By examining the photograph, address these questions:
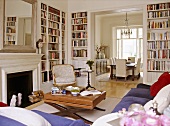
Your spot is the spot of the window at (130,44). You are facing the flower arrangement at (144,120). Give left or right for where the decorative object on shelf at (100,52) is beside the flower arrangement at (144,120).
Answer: right

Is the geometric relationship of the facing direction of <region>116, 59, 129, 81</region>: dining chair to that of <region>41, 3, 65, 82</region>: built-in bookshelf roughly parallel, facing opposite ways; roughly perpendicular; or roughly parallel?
roughly perpendicular

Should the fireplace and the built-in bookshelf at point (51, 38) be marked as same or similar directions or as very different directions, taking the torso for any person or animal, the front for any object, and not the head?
same or similar directions

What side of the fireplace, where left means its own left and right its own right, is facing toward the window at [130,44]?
left

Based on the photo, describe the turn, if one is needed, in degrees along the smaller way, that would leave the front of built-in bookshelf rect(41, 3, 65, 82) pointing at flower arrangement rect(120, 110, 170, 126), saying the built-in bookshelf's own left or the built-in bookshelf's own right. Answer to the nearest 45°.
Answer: approximately 45° to the built-in bookshelf's own right

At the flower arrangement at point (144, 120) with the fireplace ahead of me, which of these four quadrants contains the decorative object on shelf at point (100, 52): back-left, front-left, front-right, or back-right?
front-right

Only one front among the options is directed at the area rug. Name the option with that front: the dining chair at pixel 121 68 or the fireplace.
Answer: the fireplace

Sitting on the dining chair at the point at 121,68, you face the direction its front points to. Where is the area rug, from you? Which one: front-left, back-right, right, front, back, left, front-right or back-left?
back-right

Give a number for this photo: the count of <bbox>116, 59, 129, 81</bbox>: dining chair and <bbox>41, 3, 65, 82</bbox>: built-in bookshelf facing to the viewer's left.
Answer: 0

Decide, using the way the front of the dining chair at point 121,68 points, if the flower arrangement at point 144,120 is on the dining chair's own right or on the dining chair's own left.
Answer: on the dining chair's own right

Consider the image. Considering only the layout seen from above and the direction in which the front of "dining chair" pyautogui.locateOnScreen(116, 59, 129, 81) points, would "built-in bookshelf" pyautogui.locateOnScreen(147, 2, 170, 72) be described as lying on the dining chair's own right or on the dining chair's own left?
on the dining chair's own right

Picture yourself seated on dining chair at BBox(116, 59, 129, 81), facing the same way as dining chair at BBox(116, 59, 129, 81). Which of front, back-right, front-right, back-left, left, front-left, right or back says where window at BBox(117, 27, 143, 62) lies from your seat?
front-left

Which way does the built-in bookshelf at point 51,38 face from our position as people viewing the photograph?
facing the viewer and to the right of the viewer

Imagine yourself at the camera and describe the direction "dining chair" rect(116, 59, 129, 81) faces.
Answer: facing away from the viewer and to the right of the viewer

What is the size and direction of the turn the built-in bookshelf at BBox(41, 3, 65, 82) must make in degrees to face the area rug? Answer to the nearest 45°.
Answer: approximately 45° to its right

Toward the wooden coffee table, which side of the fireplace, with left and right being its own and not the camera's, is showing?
front
